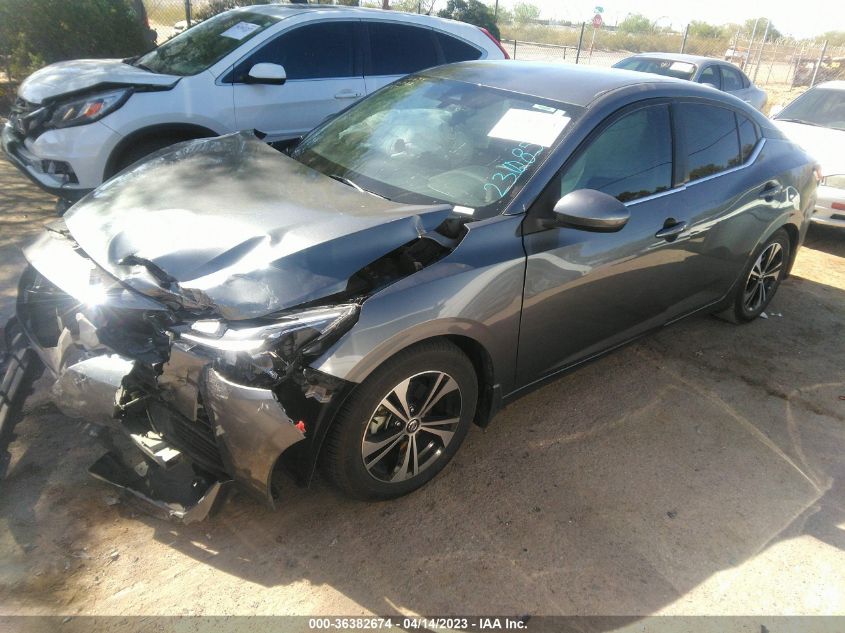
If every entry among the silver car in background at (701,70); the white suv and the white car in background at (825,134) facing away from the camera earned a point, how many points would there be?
0

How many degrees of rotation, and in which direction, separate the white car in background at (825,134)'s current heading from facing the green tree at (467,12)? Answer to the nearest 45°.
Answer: approximately 90° to its right

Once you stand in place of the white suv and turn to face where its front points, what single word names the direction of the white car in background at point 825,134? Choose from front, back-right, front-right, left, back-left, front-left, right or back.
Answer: back-left

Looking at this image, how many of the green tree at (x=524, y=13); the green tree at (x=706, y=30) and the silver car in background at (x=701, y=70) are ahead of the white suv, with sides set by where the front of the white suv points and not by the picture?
0

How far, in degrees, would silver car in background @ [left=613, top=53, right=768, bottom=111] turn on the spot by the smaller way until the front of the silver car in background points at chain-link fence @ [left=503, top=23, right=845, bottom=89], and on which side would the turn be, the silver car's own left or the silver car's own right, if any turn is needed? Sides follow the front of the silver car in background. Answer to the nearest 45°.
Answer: approximately 135° to the silver car's own right

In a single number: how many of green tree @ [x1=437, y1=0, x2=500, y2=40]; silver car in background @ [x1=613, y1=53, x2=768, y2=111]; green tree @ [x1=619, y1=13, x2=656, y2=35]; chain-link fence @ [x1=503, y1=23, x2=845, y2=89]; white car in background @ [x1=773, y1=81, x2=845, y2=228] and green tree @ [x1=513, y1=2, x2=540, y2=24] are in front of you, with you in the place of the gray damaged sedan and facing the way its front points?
0

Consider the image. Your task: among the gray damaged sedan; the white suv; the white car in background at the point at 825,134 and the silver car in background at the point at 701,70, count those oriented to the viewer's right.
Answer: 0

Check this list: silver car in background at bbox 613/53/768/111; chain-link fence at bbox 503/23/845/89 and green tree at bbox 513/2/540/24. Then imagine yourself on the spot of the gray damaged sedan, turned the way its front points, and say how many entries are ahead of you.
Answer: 0

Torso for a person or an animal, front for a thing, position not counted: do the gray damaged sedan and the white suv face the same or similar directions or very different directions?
same or similar directions

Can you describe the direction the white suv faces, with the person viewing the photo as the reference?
facing the viewer and to the left of the viewer

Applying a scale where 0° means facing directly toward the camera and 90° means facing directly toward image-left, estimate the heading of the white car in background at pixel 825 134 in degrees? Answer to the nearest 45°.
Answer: approximately 45°

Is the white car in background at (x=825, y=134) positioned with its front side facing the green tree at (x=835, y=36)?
no

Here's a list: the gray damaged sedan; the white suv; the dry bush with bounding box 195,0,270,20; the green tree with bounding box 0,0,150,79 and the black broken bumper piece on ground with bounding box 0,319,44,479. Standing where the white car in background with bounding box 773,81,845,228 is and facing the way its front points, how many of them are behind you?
0

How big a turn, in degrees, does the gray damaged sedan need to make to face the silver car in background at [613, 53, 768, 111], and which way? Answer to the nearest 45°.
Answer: approximately 180°

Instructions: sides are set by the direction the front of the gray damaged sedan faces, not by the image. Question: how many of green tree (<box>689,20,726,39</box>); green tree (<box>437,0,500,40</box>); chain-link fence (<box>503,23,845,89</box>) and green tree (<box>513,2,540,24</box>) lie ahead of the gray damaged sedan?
0

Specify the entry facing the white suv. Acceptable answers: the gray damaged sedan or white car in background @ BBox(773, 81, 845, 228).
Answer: the white car in background

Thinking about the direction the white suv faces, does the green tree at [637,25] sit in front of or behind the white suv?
behind

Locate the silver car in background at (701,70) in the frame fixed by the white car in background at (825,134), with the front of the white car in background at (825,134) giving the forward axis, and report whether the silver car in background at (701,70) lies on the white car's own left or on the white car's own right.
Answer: on the white car's own right

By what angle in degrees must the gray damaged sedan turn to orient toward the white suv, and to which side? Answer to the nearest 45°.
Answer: approximately 90° to its right
